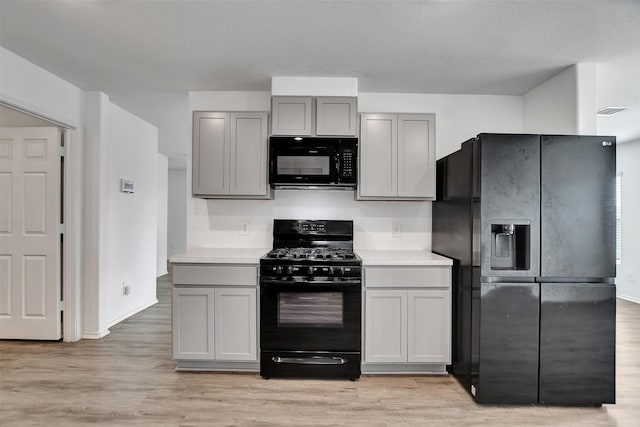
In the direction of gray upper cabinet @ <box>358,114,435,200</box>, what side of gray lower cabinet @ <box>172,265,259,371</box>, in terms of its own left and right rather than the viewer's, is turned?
left

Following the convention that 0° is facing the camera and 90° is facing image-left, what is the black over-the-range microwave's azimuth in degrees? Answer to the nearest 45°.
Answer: approximately 0°

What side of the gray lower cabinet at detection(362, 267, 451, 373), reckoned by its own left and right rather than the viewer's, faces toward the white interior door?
right

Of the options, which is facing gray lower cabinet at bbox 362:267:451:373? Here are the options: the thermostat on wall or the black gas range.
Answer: the thermostat on wall

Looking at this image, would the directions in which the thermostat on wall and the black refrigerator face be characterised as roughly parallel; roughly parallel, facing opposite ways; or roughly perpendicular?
roughly perpendicular

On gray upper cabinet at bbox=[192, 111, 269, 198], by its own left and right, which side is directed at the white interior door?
right

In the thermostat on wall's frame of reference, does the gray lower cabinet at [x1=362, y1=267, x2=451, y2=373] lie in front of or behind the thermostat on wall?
in front

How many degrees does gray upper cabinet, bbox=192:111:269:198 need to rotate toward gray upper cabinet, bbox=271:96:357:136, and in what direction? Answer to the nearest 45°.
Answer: approximately 90° to its left
